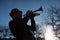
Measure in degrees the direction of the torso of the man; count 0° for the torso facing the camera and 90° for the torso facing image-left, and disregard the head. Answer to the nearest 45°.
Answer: approximately 270°
